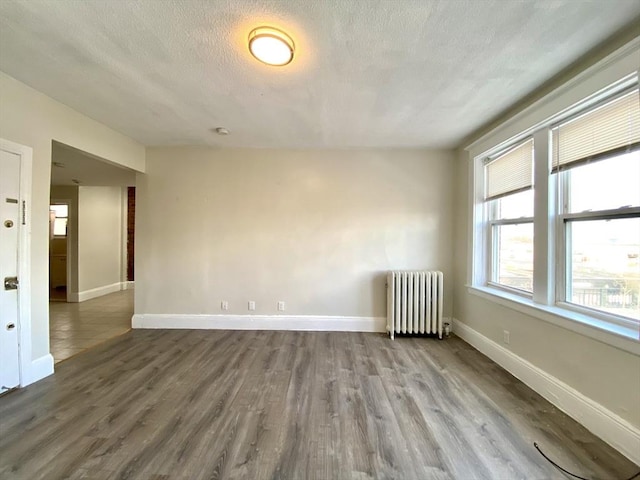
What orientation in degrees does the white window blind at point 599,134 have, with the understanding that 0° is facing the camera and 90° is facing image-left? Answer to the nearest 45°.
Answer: approximately 45°

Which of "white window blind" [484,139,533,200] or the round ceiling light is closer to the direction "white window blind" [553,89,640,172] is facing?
the round ceiling light

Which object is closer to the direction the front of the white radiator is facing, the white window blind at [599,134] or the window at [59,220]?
the white window blind

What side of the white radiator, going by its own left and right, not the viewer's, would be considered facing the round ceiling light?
front

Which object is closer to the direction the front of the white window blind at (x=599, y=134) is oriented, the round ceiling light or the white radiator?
the round ceiling light

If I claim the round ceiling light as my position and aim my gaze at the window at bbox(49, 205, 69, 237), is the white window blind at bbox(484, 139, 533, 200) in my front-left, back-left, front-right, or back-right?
back-right

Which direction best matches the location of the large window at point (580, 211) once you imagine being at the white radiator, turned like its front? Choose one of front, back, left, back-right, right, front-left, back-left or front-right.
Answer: front-left

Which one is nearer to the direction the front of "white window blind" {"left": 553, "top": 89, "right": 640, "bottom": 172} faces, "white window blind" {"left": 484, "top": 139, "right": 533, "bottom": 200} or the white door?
the white door

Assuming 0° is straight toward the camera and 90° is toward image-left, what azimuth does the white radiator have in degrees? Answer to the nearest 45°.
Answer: approximately 0°

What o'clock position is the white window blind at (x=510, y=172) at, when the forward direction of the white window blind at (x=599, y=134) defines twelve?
the white window blind at (x=510, y=172) is roughly at 3 o'clock from the white window blind at (x=599, y=134).

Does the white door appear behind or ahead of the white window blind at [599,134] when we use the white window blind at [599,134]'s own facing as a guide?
ahead

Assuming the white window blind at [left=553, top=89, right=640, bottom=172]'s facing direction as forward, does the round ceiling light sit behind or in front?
in front

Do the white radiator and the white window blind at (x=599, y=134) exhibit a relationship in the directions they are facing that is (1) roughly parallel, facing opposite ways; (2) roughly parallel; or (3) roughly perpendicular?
roughly perpendicular

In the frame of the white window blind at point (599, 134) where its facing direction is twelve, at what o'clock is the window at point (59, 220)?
The window is roughly at 1 o'clock from the white window blind.

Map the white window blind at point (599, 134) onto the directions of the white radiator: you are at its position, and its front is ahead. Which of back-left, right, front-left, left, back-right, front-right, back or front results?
front-left
